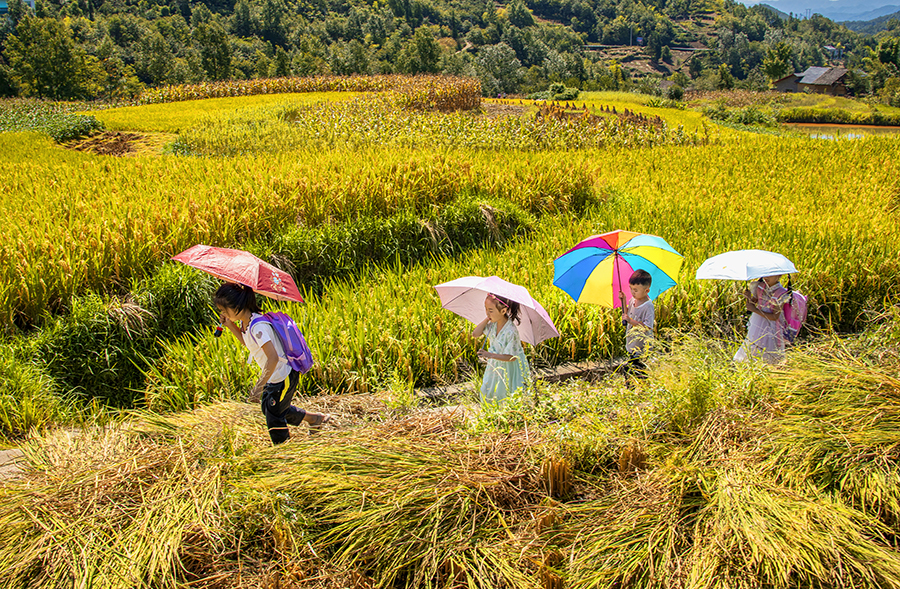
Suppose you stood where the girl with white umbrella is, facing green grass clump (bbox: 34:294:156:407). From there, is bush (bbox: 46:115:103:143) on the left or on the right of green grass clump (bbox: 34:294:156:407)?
right

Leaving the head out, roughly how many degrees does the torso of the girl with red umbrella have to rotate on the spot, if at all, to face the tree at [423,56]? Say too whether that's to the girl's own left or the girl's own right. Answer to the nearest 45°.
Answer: approximately 90° to the girl's own right

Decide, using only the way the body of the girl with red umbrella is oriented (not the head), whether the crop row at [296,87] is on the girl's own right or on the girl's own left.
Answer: on the girl's own right

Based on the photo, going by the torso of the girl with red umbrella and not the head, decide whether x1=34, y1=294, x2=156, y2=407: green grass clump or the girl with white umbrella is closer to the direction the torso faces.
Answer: the green grass clump

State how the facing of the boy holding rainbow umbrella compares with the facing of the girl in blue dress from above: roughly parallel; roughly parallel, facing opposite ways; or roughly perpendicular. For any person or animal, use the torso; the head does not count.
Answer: roughly parallel

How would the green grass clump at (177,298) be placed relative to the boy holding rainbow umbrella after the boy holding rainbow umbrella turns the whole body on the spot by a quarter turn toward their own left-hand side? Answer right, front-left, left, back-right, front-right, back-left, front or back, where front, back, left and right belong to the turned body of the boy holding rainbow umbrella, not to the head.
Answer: back-right

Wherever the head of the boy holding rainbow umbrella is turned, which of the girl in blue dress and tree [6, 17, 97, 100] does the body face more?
the girl in blue dress

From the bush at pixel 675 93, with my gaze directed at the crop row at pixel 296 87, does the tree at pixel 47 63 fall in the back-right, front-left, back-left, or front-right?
front-right

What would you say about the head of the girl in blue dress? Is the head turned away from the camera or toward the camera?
toward the camera

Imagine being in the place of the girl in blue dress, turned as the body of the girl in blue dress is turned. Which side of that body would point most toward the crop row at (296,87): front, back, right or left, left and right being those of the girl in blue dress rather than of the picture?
right

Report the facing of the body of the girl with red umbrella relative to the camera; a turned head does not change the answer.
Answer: to the viewer's left

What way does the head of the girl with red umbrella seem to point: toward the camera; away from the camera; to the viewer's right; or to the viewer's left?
to the viewer's left

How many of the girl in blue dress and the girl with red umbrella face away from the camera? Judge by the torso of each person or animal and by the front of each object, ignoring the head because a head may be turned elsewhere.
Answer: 0

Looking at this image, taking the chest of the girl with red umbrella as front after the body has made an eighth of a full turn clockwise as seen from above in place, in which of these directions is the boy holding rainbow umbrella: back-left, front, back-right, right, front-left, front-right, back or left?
back-right

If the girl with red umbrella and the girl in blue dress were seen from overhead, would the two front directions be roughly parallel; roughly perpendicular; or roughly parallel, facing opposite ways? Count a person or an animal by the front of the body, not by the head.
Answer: roughly parallel

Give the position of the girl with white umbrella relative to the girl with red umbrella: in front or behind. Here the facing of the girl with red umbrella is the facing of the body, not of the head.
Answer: behind

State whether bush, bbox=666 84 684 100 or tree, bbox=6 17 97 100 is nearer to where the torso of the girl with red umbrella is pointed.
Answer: the tree

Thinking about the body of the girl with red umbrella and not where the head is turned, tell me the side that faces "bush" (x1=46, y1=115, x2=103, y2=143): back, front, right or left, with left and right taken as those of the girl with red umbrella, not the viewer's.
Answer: right

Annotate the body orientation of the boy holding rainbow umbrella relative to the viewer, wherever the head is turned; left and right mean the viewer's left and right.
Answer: facing the viewer and to the left of the viewer
